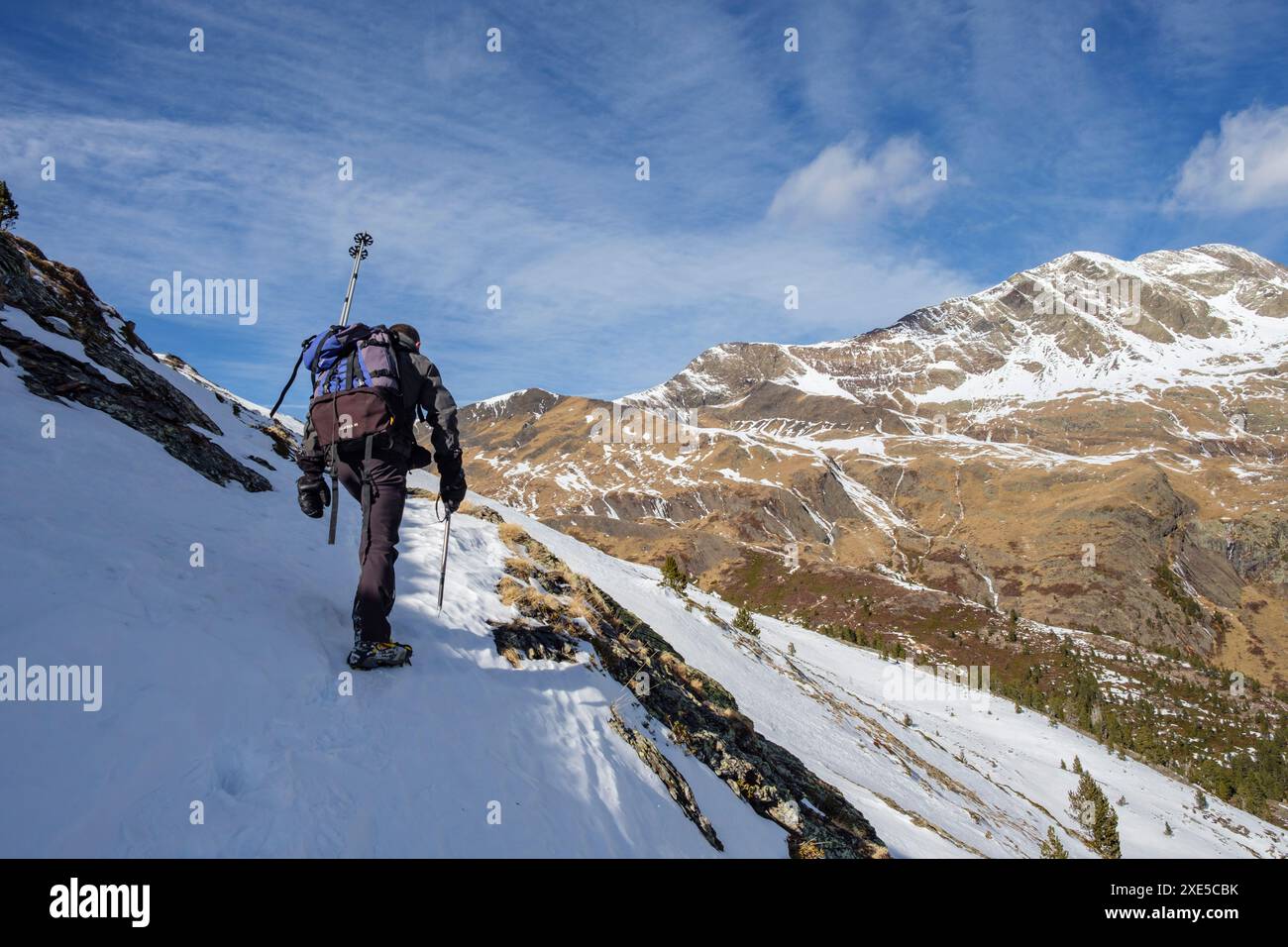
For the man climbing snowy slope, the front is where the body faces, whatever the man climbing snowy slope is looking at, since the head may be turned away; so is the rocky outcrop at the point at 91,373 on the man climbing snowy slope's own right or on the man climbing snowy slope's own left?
on the man climbing snowy slope's own left

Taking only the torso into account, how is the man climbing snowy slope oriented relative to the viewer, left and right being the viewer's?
facing away from the viewer and to the right of the viewer
